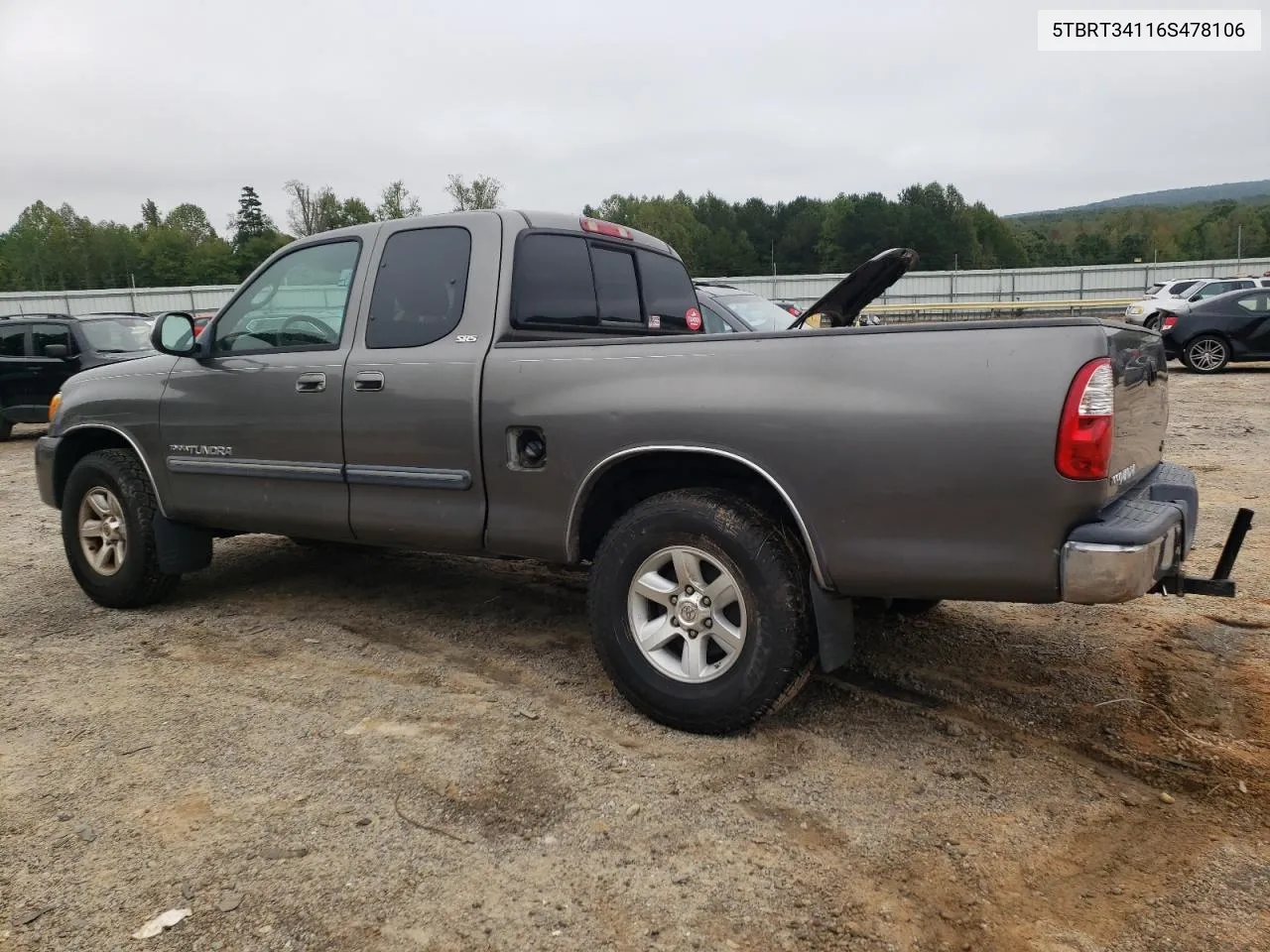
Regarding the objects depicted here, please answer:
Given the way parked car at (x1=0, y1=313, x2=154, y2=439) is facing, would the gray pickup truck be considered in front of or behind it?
in front

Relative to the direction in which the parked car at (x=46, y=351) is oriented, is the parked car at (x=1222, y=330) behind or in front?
in front

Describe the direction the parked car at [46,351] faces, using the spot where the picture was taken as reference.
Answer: facing the viewer and to the right of the viewer

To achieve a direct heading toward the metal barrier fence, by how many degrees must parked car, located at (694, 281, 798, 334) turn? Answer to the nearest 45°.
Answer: approximately 135° to its left

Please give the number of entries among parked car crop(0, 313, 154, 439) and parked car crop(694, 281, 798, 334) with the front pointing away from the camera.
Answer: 0

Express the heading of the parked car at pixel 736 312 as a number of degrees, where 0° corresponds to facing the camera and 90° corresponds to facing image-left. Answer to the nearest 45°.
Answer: approximately 315°

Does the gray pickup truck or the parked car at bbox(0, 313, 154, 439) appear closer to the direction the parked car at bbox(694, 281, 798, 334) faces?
the gray pickup truck

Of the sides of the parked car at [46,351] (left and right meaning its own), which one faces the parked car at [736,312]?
front

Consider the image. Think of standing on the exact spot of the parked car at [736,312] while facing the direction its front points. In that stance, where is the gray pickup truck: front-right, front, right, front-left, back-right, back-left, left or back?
front-right

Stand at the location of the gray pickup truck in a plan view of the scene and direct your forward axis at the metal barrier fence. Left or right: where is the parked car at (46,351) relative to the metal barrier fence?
left

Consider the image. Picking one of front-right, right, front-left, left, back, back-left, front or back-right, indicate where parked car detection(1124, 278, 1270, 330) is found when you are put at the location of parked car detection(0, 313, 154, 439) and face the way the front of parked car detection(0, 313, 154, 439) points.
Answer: front-left

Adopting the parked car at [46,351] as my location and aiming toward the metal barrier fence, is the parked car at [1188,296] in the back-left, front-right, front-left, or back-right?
front-right

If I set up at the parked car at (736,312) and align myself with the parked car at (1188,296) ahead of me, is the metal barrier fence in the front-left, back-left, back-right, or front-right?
front-left
